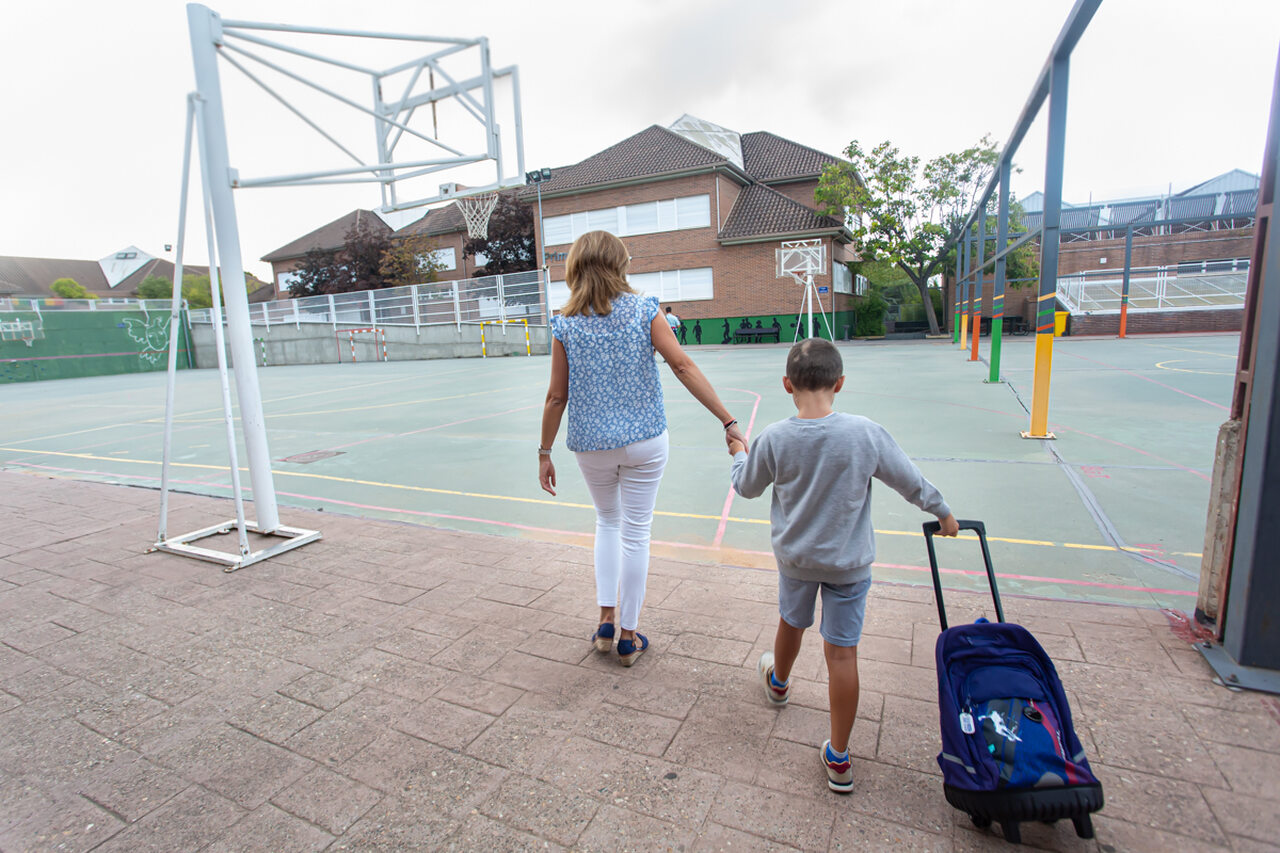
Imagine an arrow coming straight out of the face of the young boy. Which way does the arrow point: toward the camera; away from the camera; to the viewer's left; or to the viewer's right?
away from the camera

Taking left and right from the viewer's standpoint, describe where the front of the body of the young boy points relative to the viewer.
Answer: facing away from the viewer

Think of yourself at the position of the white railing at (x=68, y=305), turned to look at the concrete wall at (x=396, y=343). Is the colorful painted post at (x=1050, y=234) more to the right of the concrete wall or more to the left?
right

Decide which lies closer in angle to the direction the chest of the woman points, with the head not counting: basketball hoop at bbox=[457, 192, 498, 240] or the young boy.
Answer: the basketball hoop

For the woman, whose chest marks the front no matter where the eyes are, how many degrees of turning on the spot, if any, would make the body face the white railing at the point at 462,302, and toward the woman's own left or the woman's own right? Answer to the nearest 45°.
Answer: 0° — they already face it

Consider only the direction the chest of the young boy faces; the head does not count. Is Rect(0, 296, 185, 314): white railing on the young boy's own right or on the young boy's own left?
on the young boy's own left

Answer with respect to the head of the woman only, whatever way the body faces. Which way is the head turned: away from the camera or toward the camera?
away from the camera

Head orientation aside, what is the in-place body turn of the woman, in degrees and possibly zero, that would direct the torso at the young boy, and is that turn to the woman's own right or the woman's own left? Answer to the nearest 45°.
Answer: approximately 135° to the woman's own right

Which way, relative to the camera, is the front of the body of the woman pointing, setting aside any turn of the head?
away from the camera
